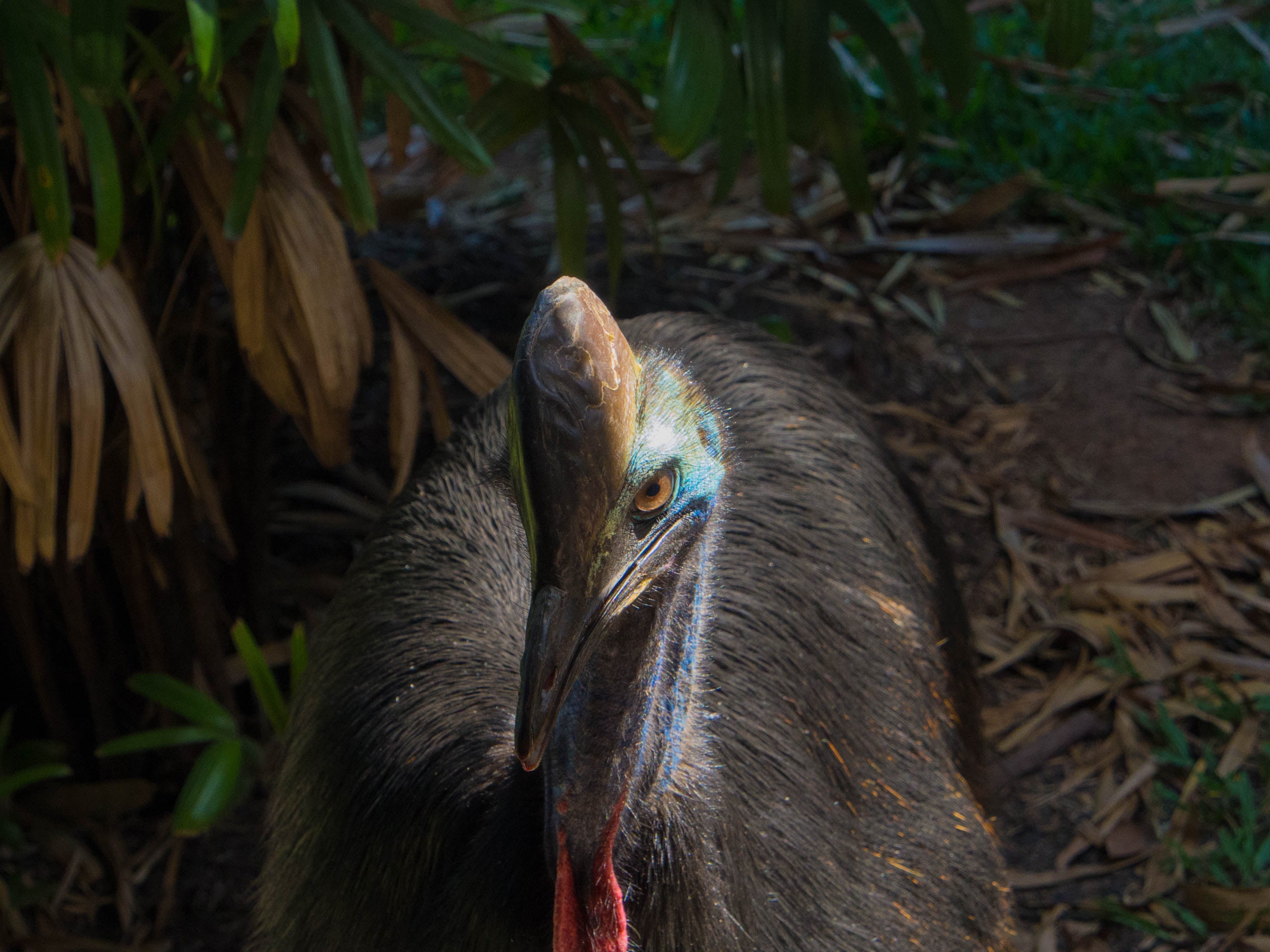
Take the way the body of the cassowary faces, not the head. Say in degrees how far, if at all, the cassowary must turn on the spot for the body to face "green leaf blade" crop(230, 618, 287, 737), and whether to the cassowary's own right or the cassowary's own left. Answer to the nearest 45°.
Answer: approximately 135° to the cassowary's own right

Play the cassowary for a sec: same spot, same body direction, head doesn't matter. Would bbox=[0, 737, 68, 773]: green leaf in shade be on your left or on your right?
on your right

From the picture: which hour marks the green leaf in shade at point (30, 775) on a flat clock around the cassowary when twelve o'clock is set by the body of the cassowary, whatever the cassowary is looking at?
The green leaf in shade is roughly at 4 o'clock from the cassowary.

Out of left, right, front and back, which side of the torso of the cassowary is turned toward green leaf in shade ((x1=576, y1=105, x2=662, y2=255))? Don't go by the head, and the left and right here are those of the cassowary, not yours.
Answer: back

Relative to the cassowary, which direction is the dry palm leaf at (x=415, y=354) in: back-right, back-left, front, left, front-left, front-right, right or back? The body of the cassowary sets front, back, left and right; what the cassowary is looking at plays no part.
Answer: back

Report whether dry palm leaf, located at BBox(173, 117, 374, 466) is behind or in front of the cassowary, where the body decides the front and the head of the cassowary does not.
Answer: behind

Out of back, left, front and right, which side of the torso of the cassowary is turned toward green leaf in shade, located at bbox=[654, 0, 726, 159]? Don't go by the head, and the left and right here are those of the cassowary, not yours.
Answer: back

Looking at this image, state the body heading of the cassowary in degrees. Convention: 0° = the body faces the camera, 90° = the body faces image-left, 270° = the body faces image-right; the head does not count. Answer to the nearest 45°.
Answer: approximately 0°

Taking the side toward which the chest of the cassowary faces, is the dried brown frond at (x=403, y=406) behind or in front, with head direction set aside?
behind
